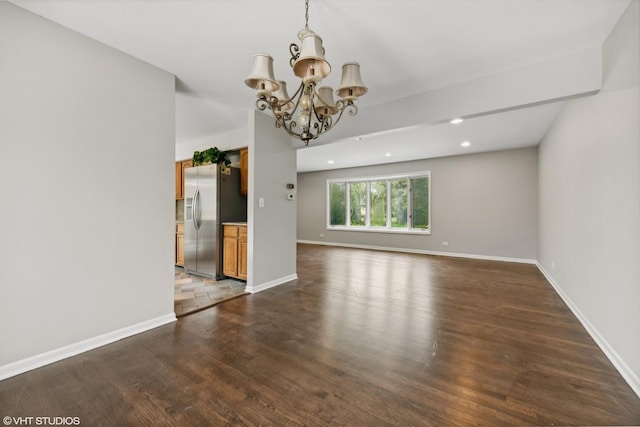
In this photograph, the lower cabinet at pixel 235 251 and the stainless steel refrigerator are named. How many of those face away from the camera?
0

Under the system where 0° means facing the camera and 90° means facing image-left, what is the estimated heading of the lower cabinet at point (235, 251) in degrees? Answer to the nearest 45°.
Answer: approximately 45°

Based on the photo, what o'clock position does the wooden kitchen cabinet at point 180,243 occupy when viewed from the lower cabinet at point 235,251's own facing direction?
The wooden kitchen cabinet is roughly at 3 o'clock from the lower cabinet.

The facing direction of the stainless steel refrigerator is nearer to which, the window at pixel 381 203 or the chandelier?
the chandelier

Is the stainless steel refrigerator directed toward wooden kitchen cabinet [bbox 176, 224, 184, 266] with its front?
no

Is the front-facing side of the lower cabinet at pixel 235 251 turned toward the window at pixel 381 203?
no

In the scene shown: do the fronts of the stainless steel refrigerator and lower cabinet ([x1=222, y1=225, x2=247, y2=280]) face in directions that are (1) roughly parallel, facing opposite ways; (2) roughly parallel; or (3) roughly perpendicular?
roughly parallel

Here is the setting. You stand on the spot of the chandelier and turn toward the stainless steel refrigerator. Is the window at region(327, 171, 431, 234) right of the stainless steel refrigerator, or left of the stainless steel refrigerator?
right

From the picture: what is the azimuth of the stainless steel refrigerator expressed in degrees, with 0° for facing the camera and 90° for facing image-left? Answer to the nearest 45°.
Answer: approximately 45°

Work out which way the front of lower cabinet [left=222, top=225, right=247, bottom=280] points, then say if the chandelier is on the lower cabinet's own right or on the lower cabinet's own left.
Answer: on the lower cabinet's own left

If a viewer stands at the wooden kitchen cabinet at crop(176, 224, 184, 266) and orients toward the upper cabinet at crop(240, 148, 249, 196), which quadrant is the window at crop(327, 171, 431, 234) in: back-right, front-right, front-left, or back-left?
front-left
